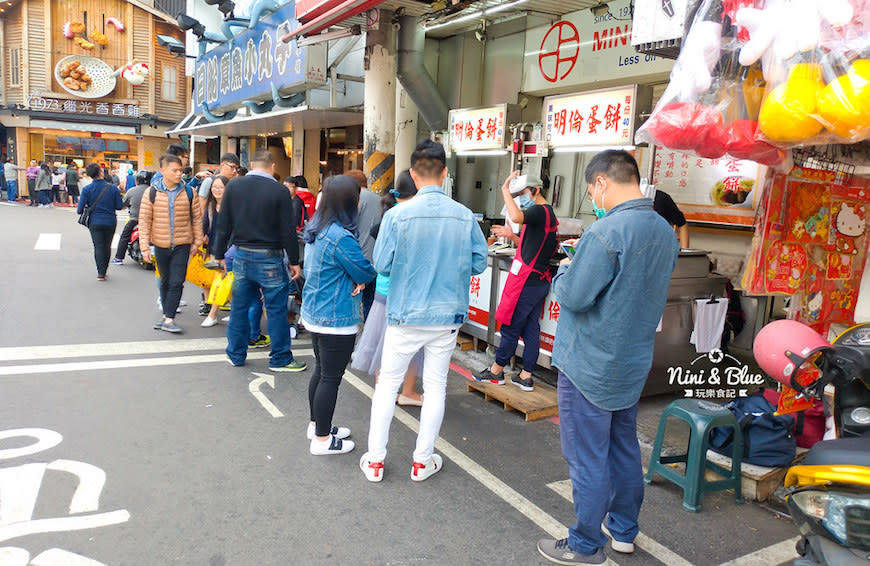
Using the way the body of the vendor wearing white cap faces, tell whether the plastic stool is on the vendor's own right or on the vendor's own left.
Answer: on the vendor's own left

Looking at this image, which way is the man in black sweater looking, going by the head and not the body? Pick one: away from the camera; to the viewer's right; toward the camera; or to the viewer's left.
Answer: away from the camera

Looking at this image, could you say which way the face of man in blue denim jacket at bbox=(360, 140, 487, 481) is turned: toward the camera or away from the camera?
away from the camera

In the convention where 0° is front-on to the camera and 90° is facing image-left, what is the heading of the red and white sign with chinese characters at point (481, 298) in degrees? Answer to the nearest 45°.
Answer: approximately 45°

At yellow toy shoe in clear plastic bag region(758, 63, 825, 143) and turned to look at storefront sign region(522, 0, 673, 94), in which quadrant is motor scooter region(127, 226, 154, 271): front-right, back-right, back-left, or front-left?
front-left

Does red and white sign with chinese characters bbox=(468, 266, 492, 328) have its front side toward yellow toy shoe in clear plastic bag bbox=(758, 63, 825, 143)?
no

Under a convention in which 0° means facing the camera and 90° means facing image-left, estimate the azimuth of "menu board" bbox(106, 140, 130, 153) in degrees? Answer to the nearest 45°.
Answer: approximately 0°

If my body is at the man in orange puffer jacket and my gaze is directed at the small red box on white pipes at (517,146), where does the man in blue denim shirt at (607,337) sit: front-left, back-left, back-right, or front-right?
front-right

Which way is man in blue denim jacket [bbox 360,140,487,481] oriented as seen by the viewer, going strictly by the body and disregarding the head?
away from the camera

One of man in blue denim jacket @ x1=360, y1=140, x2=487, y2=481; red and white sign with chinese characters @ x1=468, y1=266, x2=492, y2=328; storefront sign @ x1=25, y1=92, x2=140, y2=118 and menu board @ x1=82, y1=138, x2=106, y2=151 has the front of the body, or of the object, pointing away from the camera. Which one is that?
the man in blue denim jacket

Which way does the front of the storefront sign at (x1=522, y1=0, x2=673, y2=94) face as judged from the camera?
facing the viewer and to the left of the viewer

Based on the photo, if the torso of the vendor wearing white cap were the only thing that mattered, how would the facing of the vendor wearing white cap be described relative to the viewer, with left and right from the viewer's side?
facing to the left of the viewer

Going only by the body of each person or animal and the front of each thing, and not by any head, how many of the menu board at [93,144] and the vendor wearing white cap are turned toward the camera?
1

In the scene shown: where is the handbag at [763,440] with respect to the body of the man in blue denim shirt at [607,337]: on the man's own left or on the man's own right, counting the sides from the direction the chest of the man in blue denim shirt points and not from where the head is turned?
on the man's own right

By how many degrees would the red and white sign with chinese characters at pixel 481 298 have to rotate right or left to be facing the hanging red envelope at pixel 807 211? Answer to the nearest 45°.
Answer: approximately 90° to its left

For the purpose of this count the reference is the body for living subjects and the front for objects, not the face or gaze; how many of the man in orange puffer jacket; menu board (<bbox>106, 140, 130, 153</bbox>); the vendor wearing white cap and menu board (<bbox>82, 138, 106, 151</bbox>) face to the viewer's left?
1

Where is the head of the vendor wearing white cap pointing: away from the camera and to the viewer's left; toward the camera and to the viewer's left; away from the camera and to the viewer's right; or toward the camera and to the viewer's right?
toward the camera and to the viewer's left
